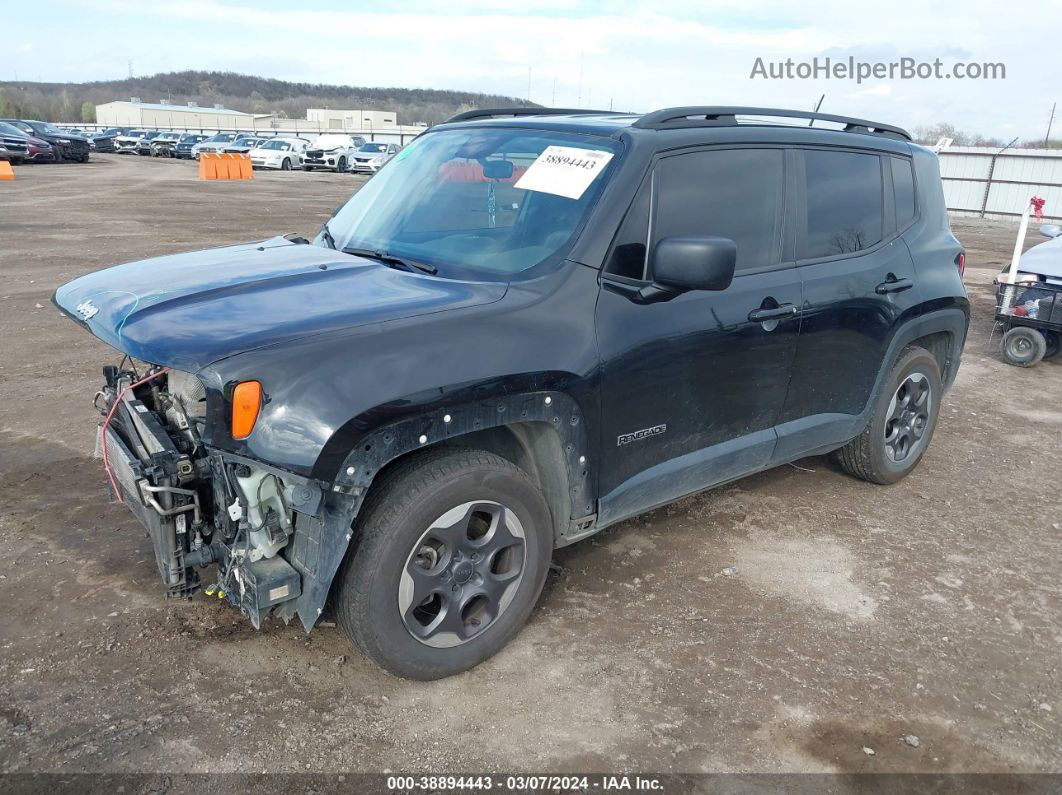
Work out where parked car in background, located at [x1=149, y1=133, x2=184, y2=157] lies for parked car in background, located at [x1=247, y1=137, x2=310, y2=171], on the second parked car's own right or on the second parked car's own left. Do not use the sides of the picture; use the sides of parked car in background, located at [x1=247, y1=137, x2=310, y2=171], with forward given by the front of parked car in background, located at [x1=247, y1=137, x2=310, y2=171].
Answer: on the second parked car's own right

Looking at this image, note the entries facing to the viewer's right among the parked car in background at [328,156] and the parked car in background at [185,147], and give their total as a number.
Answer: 0

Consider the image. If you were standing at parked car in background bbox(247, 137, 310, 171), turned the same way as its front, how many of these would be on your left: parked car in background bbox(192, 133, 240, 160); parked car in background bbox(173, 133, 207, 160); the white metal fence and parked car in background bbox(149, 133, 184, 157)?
1

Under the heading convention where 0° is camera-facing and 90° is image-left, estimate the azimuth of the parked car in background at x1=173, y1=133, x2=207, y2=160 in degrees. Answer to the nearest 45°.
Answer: approximately 45°

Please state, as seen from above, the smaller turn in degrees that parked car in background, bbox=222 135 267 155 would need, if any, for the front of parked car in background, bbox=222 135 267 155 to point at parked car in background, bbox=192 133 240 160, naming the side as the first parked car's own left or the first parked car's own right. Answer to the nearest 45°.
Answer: approximately 90° to the first parked car's own right

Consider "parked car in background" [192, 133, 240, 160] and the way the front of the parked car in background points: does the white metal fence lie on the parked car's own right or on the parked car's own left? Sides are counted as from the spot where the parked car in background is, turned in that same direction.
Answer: on the parked car's own left

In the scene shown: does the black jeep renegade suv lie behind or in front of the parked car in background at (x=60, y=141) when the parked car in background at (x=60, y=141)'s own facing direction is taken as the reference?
in front

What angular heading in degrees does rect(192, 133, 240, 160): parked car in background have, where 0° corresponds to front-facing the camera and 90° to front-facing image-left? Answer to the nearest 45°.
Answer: approximately 45°

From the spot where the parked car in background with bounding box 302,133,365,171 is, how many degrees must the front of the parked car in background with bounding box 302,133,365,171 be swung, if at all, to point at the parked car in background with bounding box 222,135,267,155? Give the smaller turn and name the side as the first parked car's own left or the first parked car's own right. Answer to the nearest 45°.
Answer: approximately 90° to the first parked car's own right

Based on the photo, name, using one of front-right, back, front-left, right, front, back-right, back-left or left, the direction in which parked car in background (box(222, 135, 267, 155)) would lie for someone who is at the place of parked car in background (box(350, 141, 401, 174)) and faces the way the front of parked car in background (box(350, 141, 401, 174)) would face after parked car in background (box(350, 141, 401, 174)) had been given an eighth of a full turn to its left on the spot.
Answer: back-right

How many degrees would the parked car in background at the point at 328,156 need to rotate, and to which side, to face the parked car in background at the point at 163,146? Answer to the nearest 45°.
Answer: approximately 90° to its right

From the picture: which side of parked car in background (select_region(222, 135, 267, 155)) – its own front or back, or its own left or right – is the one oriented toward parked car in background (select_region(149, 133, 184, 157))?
right

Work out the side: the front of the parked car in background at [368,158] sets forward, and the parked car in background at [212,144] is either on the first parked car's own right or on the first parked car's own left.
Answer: on the first parked car's own right

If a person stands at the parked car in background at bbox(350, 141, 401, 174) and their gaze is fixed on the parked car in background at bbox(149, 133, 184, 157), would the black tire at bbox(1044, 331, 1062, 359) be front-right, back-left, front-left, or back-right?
back-left

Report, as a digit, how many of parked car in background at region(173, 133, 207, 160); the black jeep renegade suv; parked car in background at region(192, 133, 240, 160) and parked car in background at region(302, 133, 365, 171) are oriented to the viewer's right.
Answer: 0

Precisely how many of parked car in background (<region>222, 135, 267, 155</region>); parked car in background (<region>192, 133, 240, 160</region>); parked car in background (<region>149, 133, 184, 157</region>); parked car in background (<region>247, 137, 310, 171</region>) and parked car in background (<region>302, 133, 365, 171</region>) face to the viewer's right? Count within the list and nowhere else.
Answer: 0

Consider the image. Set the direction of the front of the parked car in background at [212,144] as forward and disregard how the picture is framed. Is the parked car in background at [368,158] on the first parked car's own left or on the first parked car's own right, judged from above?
on the first parked car's own left

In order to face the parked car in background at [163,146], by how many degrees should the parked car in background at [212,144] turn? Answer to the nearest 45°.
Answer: approximately 90° to its right

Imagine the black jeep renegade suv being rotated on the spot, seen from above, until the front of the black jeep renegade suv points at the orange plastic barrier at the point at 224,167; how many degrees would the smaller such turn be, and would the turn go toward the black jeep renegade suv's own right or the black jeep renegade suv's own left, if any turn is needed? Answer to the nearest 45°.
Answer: approximately 135° to the black jeep renegade suv's own right
